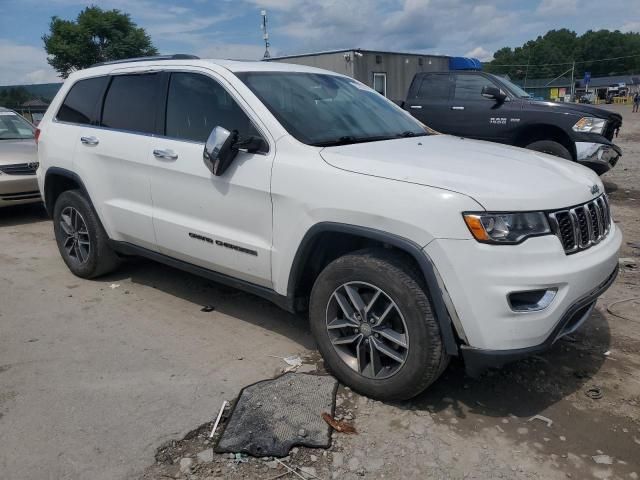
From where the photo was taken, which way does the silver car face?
toward the camera

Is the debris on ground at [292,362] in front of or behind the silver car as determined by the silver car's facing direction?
in front

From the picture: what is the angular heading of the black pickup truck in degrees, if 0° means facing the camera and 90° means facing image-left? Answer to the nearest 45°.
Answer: approximately 315°

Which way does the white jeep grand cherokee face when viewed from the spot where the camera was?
facing the viewer and to the right of the viewer

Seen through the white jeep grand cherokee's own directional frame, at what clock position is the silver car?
The silver car is roughly at 6 o'clock from the white jeep grand cherokee.

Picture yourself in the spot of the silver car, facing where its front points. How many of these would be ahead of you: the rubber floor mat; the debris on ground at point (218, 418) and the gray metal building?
2

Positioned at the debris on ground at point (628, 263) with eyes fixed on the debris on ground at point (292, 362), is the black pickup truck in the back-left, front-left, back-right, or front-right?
back-right

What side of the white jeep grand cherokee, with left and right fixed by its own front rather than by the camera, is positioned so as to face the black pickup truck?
left

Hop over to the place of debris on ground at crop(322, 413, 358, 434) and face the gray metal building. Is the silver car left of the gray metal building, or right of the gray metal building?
left

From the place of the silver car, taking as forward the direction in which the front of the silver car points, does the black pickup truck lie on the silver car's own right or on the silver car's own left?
on the silver car's own left

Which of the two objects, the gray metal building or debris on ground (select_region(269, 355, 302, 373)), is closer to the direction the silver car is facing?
the debris on ground

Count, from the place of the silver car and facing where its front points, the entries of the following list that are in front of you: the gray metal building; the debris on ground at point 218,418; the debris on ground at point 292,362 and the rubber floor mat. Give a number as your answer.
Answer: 3
